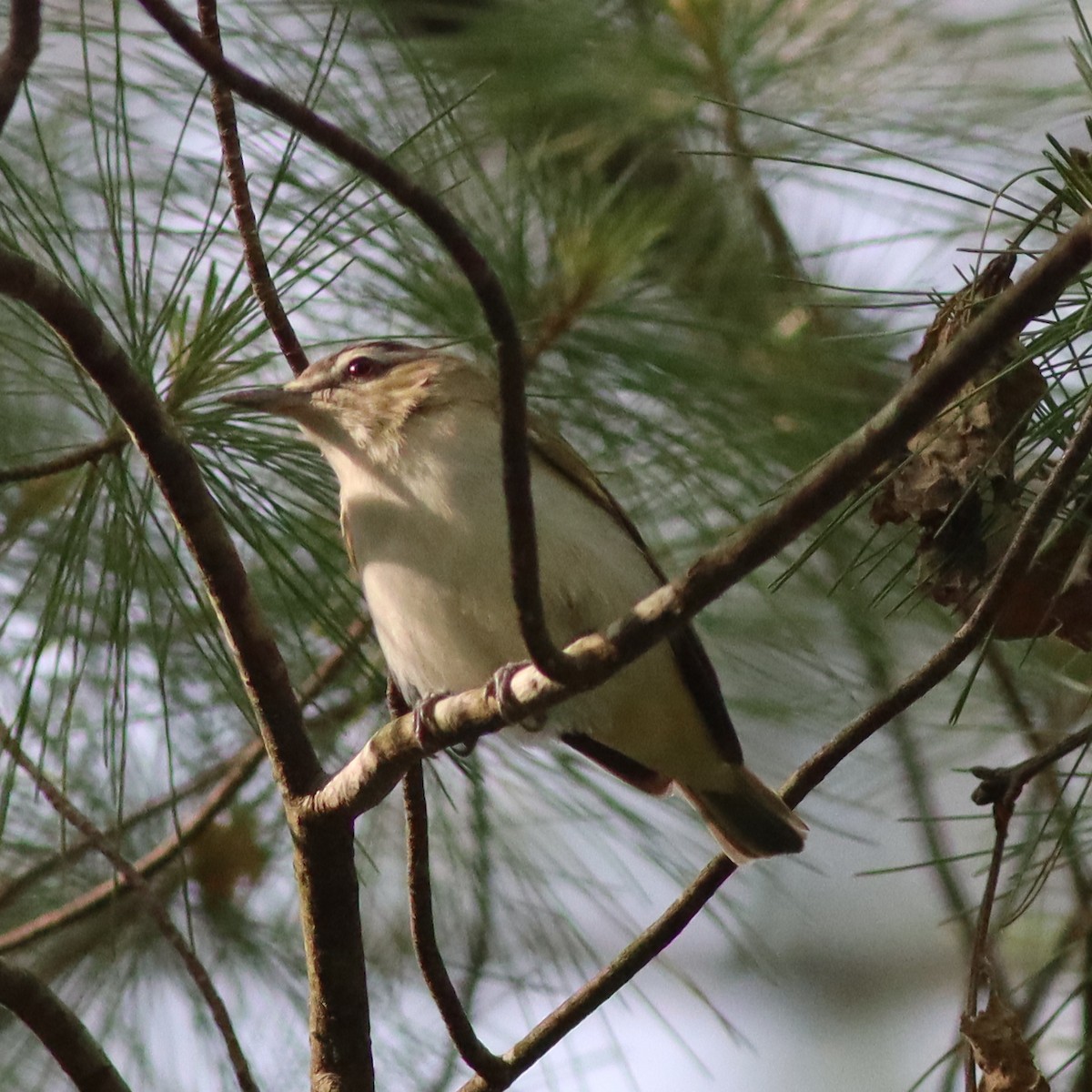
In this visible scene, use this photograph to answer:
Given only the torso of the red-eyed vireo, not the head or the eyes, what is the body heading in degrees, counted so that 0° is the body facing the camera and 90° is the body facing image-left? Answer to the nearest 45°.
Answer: approximately 45°

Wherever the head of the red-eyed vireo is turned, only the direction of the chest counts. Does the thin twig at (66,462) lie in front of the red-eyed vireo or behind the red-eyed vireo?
in front
